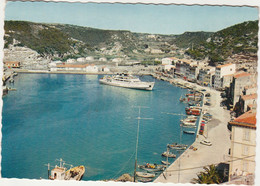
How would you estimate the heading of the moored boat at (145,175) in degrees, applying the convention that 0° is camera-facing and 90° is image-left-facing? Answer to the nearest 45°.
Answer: approximately 90°

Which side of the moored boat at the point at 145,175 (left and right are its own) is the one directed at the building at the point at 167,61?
right

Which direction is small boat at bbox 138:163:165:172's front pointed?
to the viewer's left

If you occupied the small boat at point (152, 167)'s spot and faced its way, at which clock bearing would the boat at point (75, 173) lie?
The boat is roughly at 11 o'clock from the small boat.

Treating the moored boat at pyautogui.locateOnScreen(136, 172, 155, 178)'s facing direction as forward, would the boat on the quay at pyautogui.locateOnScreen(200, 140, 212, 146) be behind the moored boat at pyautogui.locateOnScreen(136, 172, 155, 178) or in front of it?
behind
